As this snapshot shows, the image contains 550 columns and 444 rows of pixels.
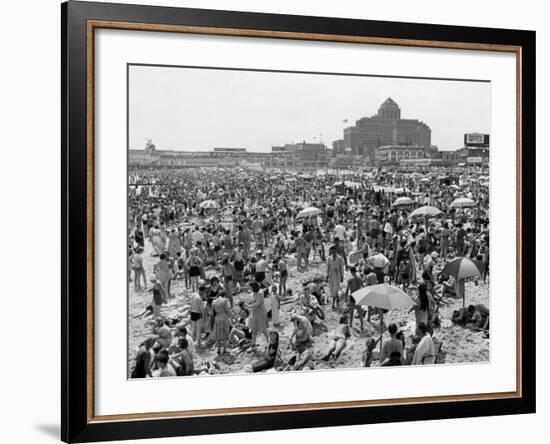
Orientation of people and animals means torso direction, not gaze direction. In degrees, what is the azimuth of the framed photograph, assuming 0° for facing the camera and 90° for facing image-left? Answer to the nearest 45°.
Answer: approximately 315°
